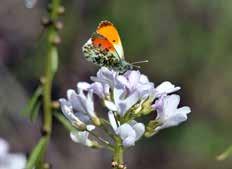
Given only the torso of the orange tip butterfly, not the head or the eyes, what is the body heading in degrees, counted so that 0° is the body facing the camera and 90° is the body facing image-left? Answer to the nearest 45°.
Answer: approximately 270°
